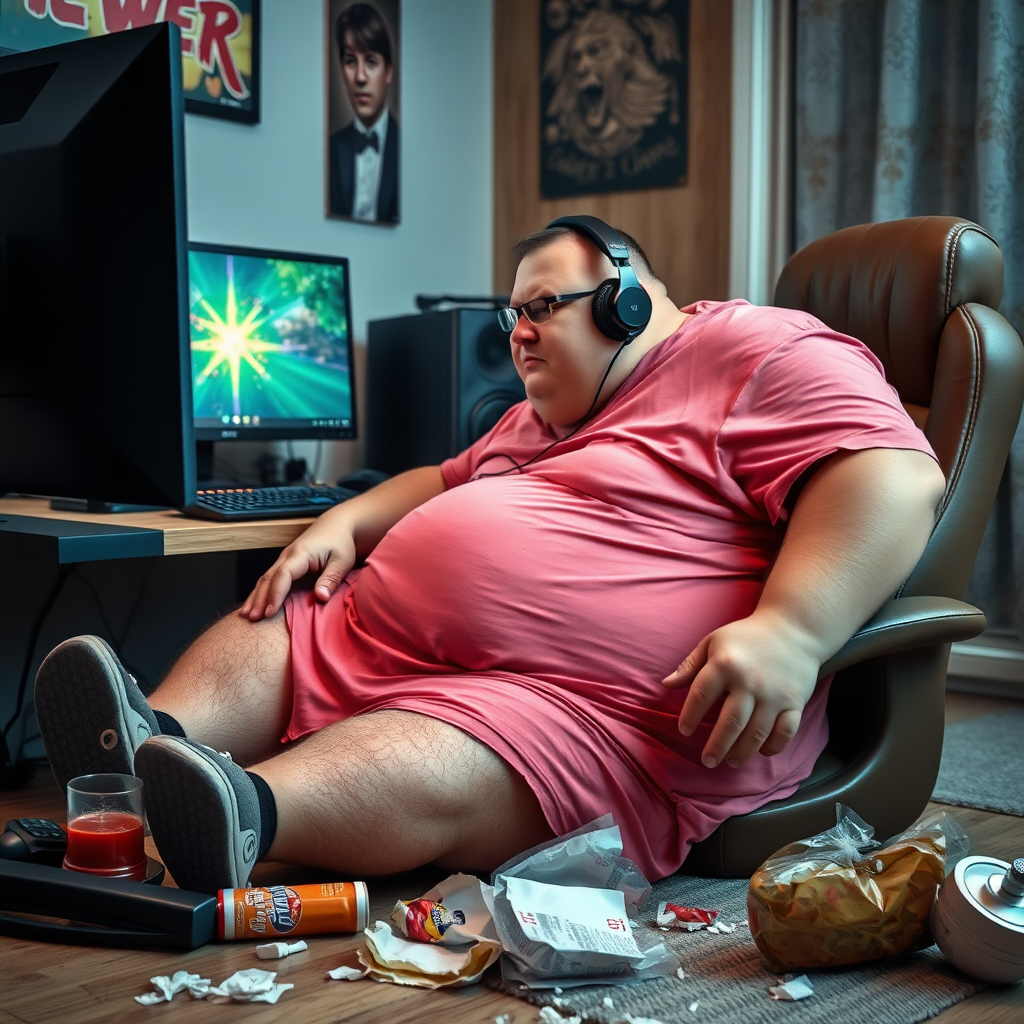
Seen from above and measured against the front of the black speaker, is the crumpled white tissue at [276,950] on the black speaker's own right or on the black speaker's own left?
on the black speaker's own right

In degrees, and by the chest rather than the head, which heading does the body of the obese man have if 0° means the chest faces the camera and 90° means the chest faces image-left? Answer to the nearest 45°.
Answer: approximately 45°

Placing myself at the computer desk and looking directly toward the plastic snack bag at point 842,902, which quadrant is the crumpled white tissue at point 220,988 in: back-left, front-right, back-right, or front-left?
front-right

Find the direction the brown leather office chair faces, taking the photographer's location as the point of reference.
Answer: facing the viewer and to the left of the viewer

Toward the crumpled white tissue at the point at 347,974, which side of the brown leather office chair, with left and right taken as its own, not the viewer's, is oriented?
front

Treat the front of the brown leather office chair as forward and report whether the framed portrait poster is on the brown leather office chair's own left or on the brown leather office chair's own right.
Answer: on the brown leather office chair's own right

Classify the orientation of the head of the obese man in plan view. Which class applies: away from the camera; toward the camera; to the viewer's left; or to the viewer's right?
to the viewer's left

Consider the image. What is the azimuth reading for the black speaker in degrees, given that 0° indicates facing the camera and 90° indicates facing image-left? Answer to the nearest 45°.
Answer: approximately 315°

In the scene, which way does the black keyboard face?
toward the camera

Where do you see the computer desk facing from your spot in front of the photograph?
facing the viewer
